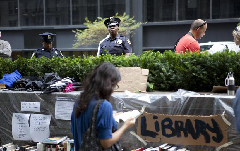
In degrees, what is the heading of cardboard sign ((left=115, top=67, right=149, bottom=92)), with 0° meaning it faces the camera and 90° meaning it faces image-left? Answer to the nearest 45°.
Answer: approximately 0°

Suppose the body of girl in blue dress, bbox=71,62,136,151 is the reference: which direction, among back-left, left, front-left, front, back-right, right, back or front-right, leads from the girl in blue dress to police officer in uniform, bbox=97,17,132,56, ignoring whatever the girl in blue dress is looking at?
front-left

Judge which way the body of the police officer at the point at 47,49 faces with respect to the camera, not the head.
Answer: toward the camera

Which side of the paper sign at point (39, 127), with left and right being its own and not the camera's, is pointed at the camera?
front

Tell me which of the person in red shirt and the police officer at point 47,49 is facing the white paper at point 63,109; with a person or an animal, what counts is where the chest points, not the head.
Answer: the police officer

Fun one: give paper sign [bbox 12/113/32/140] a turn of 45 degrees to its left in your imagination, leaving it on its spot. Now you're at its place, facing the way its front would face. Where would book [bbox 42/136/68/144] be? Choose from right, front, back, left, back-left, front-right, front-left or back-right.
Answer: front

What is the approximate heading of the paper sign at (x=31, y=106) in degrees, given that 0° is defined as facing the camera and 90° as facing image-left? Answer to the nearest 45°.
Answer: approximately 0°

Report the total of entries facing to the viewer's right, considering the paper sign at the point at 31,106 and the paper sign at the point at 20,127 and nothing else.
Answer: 0

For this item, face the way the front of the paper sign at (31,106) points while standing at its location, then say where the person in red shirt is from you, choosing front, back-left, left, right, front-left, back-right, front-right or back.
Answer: left
